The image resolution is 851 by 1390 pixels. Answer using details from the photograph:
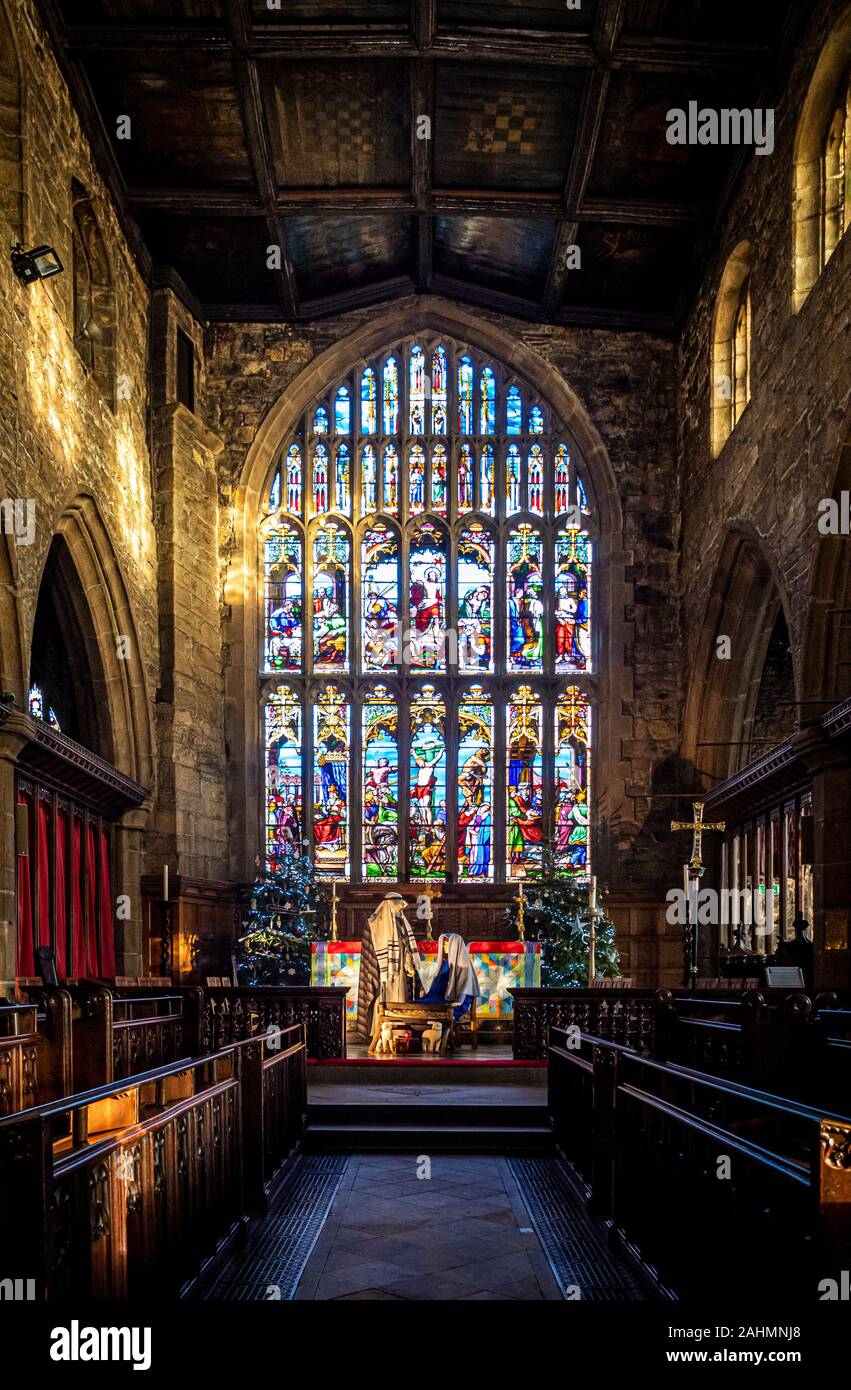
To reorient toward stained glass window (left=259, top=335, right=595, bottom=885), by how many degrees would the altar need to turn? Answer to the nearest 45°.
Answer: approximately 180°

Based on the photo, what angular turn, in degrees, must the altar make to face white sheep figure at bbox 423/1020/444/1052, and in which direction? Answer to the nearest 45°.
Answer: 0° — it already faces it

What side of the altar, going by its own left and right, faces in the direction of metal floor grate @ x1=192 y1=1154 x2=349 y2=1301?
front

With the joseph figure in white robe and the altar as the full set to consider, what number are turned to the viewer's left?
0

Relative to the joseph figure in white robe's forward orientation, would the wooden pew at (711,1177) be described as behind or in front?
in front

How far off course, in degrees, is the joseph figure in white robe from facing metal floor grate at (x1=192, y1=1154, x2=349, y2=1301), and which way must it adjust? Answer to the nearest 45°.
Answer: approximately 45° to its right

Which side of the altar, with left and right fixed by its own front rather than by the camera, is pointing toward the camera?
front

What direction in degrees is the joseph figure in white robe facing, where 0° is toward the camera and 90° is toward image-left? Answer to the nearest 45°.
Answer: approximately 315°
